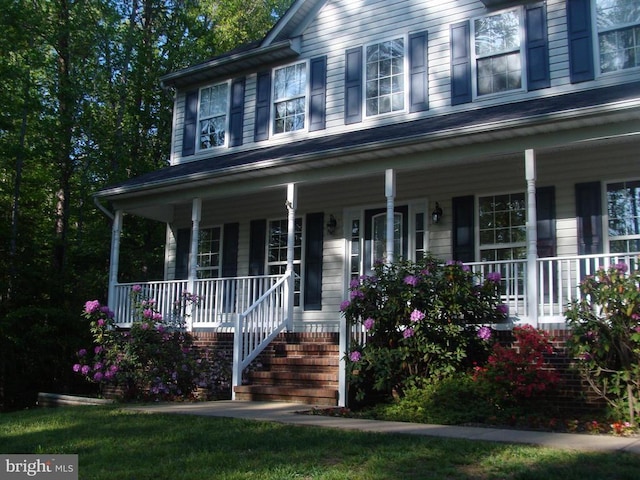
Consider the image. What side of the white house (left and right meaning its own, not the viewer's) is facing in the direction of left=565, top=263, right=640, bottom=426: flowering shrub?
left

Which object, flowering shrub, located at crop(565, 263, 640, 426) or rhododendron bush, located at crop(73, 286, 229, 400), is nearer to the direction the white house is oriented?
the rhododendron bush

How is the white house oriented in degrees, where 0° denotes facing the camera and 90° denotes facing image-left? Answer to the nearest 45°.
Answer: approximately 45°

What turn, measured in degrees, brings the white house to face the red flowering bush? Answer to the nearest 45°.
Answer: approximately 45° to its left

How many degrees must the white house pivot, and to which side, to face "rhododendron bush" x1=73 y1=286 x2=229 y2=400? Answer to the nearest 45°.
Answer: approximately 45° to its right
